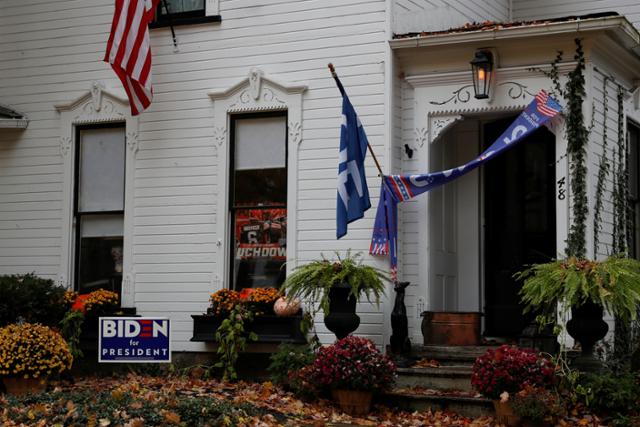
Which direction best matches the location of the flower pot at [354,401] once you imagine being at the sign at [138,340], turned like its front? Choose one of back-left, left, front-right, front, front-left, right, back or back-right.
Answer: front-left

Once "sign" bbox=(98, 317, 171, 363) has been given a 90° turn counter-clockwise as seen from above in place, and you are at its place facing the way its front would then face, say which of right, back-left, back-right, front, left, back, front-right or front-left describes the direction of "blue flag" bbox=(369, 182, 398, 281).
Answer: front-left

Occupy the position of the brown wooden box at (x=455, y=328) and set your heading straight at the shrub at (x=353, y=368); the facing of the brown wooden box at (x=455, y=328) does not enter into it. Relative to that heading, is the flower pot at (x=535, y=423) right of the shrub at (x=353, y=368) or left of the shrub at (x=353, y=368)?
left

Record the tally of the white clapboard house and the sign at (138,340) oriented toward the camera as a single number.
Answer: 2

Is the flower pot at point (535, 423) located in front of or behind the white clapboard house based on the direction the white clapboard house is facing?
in front

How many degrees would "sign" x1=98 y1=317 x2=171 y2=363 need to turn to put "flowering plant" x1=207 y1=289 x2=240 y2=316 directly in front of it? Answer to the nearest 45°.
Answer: approximately 180°

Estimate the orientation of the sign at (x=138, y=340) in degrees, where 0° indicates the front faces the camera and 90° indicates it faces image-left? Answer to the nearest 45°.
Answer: approximately 0°

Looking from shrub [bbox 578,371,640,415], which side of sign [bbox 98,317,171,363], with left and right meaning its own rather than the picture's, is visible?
left

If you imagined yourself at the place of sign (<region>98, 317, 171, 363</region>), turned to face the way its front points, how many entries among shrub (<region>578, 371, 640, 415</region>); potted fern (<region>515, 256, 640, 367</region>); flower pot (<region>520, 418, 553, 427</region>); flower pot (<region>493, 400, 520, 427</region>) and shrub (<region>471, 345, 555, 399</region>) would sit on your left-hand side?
5

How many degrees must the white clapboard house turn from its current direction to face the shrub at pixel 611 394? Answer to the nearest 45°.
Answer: approximately 45° to its left
